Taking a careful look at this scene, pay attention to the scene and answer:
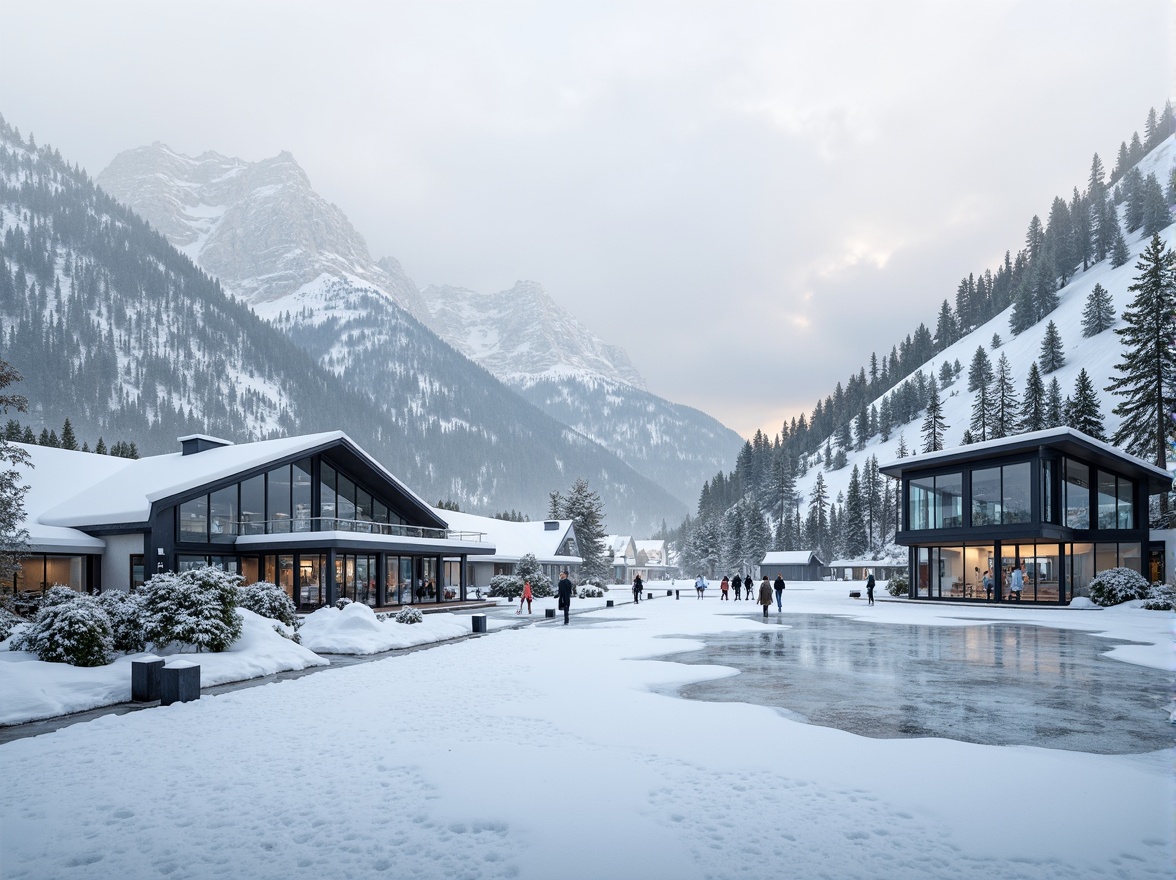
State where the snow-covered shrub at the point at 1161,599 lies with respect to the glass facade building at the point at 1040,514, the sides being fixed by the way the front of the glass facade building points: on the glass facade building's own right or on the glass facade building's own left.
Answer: on the glass facade building's own left

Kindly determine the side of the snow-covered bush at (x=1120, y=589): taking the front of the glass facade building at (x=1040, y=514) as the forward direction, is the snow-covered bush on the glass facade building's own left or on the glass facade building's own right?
on the glass facade building's own left

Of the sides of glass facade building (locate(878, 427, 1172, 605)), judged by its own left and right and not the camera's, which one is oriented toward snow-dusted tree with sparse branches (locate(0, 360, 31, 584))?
front

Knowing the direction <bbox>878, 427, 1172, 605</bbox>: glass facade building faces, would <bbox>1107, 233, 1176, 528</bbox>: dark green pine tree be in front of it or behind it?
behind

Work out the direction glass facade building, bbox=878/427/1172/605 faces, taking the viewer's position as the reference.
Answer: facing the viewer and to the left of the viewer

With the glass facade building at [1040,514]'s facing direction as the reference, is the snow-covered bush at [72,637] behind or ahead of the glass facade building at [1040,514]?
ahead

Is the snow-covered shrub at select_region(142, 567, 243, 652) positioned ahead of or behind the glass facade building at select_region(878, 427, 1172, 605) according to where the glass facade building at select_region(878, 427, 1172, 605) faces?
ahead
